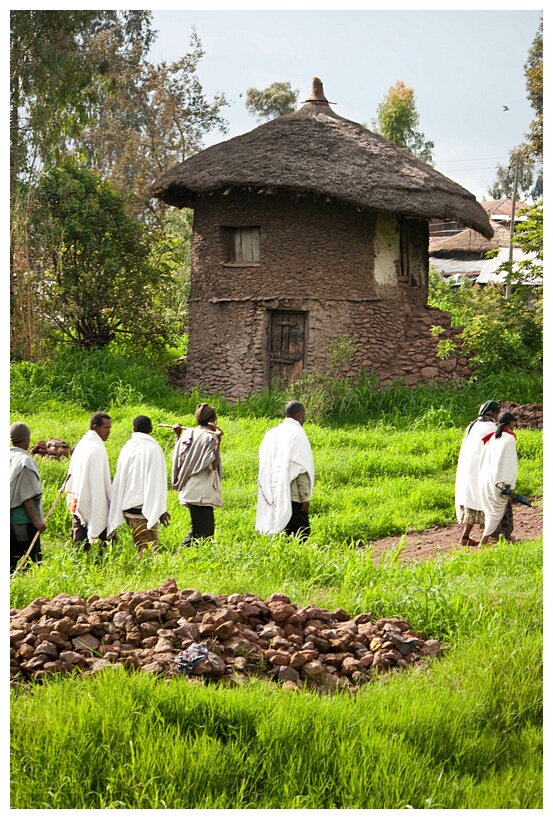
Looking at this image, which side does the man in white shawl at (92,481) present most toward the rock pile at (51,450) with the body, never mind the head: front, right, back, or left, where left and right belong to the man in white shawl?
left

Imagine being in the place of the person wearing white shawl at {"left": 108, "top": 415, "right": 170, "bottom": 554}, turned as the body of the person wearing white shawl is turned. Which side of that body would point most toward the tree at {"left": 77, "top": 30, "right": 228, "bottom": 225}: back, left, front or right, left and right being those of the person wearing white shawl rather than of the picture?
front

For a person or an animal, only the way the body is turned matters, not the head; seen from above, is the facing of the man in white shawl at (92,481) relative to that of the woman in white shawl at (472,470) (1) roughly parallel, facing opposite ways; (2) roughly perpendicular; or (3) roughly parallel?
roughly parallel

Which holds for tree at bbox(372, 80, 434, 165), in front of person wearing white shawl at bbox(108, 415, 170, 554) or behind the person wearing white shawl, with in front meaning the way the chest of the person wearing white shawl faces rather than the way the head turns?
in front

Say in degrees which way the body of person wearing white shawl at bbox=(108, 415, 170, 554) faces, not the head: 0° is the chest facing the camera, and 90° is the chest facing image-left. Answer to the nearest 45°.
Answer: approximately 180°

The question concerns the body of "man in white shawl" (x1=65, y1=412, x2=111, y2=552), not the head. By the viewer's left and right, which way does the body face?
facing to the right of the viewer

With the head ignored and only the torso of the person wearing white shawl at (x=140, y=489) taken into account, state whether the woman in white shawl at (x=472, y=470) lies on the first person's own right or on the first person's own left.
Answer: on the first person's own right

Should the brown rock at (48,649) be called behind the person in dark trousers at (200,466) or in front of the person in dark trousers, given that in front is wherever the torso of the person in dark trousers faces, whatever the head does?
behind

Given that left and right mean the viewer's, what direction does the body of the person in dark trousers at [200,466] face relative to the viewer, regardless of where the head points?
facing away from the viewer and to the right of the viewer

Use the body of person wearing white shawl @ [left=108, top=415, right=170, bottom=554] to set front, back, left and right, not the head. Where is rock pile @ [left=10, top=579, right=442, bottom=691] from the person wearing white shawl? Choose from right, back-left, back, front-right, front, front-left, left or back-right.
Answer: back

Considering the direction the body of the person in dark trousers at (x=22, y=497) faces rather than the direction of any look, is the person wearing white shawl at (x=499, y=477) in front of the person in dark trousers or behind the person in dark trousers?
in front

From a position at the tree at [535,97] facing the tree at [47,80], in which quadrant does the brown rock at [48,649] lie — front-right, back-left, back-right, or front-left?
front-left
